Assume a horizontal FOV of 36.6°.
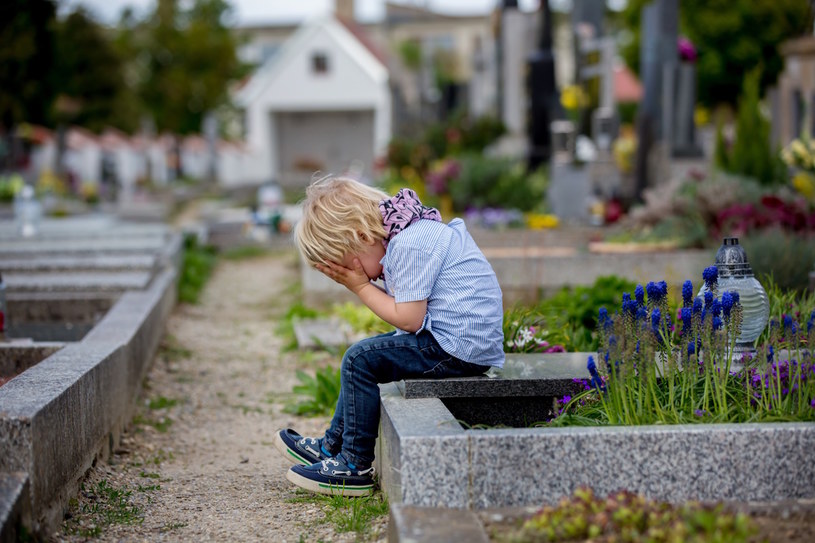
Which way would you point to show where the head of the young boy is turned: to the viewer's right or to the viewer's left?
to the viewer's left

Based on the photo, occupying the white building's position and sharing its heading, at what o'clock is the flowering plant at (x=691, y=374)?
The flowering plant is roughly at 12 o'clock from the white building.

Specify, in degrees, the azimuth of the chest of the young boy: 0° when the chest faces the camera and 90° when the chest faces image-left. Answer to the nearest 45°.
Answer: approximately 90°

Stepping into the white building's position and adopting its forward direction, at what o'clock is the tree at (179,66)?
The tree is roughly at 3 o'clock from the white building.

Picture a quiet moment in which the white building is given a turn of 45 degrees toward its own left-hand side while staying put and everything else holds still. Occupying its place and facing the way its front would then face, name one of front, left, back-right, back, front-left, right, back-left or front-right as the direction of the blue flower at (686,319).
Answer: front-right

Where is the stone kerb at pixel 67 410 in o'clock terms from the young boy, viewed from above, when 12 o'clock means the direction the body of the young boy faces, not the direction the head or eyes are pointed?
The stone kerb is roughly at 12 o'clock from the young boy.

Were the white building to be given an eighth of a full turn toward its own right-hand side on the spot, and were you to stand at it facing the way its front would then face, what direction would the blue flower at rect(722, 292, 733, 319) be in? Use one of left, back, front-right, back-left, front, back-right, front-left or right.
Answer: front-left

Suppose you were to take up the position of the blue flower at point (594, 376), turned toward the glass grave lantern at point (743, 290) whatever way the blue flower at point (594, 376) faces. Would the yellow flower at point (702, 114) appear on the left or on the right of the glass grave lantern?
left

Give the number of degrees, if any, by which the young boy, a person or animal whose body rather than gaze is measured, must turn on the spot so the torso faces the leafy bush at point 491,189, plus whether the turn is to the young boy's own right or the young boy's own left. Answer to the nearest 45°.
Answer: approximately 90° to the young boy's own right

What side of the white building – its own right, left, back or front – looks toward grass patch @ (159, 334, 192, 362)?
front

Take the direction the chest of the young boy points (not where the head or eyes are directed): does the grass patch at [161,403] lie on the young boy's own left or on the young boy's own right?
on the young boy's own right

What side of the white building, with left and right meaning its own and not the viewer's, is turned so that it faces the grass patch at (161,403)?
front

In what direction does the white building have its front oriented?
toward the camera

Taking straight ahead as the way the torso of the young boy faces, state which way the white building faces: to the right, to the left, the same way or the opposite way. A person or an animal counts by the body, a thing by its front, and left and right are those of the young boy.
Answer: to the left

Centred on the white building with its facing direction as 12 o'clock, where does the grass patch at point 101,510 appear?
The grass patch is roughly at 12 o'clock from the white building.

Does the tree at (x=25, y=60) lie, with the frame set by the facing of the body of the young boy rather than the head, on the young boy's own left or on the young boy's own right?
on the young boy's own right
